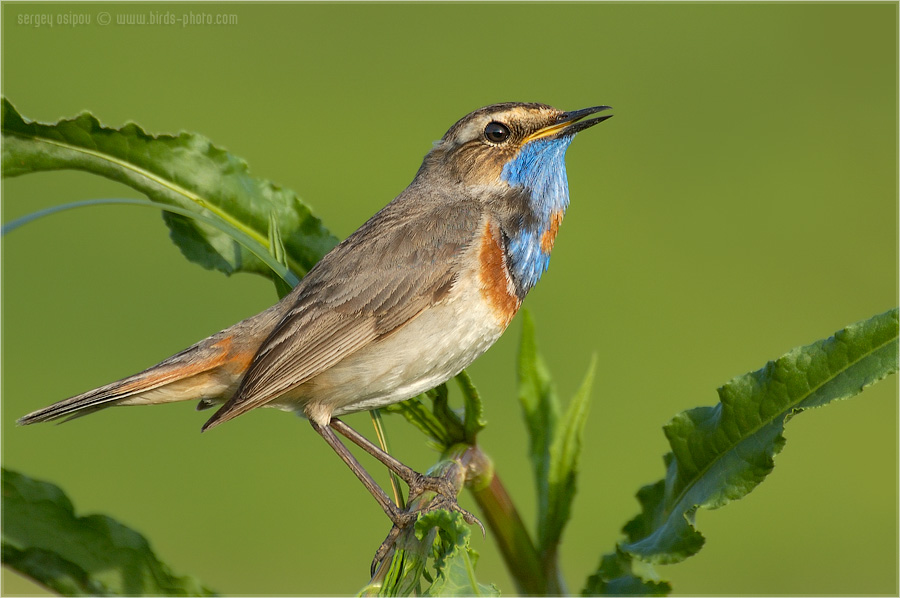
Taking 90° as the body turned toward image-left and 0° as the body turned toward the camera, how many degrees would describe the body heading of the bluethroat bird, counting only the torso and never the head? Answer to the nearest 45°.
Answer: approximately 270°
